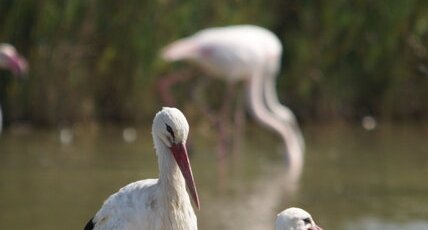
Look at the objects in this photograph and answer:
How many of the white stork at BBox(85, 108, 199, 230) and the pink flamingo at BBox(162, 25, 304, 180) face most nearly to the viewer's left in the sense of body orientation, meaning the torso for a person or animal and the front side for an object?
0

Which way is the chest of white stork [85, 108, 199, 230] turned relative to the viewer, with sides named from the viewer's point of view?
facing the viewer and to the right of the viewer

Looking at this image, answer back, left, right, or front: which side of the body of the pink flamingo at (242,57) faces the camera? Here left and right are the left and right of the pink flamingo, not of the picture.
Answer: right
